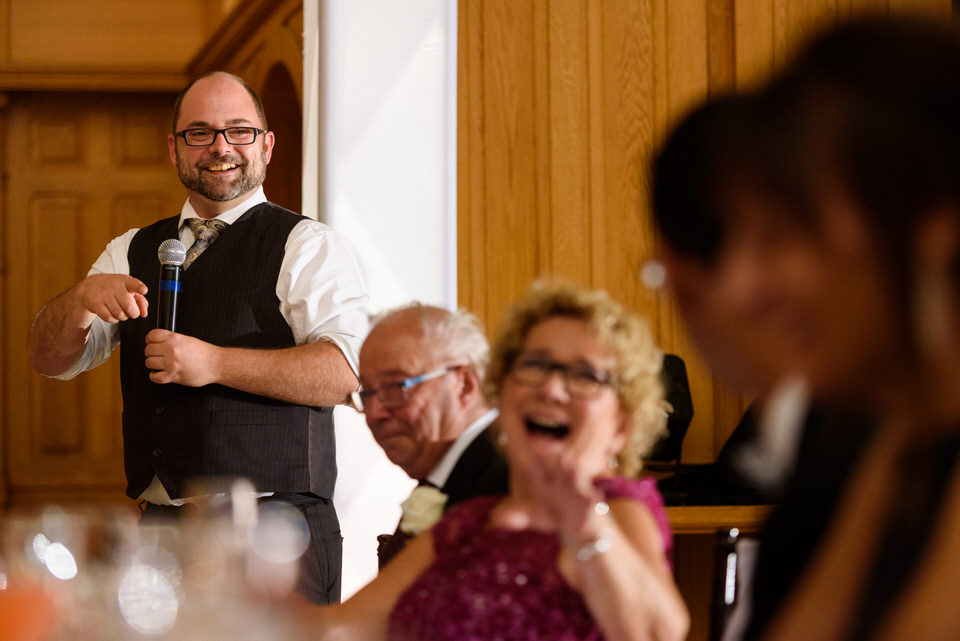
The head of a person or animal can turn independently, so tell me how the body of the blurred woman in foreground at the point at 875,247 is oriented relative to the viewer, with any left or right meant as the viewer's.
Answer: facing to the left of the viewer

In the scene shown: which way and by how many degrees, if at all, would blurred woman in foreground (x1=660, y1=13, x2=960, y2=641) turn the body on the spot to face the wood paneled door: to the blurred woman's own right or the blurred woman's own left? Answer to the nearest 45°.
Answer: approximately 45° to the blurred woman's own right

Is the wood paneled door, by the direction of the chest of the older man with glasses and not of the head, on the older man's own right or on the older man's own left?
on the older man's own right

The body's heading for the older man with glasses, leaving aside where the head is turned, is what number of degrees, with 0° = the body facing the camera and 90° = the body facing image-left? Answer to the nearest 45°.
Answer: approximately 45°

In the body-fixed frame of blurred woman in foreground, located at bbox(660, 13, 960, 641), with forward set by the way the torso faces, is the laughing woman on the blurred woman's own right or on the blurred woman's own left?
on the blurred woman's own right

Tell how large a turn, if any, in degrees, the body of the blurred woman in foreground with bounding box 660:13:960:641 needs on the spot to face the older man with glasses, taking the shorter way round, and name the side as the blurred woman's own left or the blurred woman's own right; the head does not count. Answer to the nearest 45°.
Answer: approximately 45° to the blurred woman's own right
